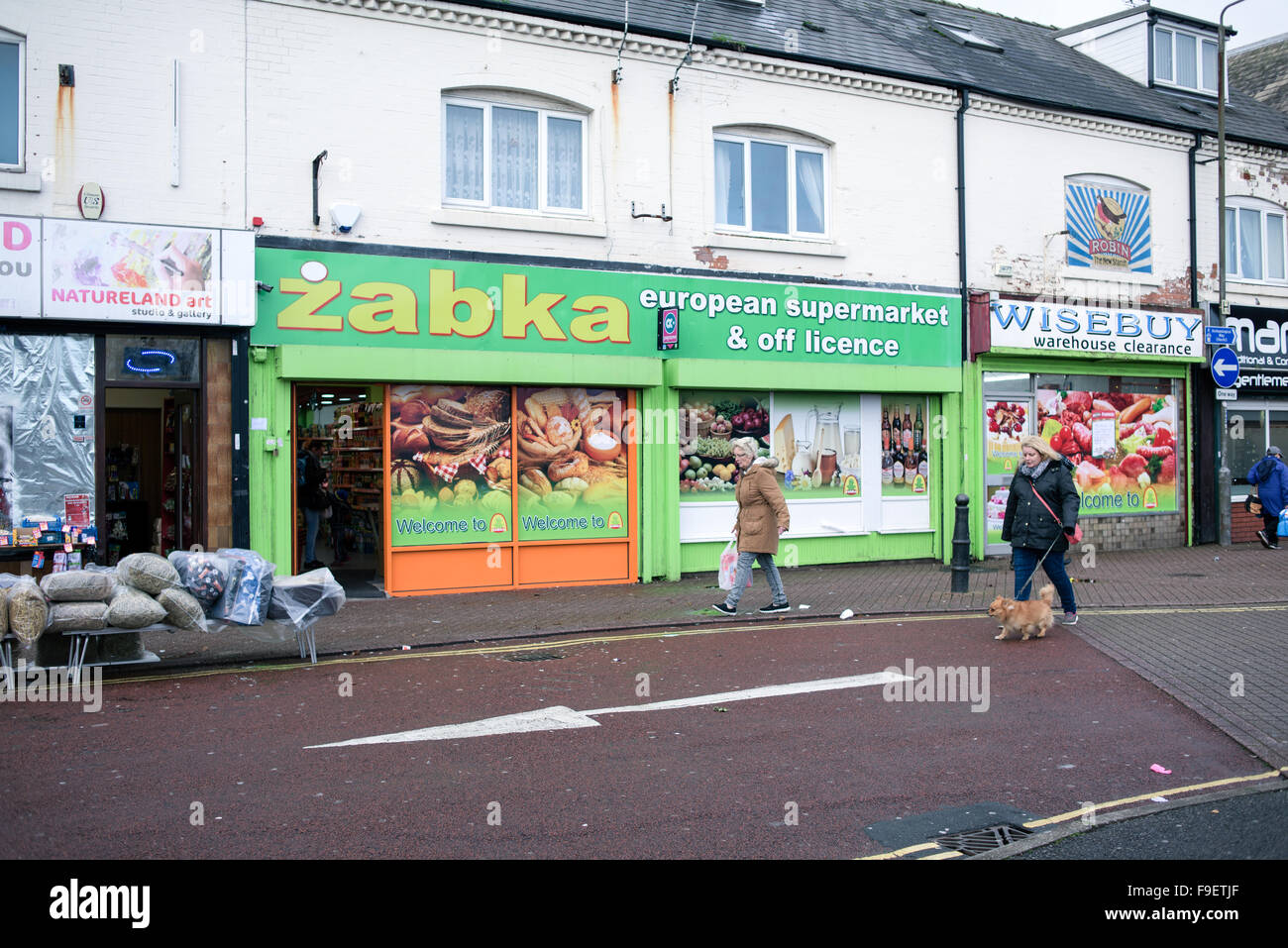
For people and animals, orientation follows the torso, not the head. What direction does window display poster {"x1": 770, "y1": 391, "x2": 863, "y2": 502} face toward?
toward the camera

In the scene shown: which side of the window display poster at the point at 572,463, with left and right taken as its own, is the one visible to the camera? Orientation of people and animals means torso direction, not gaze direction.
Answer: front

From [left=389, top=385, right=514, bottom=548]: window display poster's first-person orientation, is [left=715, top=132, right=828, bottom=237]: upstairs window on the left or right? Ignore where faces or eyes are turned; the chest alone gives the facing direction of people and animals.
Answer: on its left

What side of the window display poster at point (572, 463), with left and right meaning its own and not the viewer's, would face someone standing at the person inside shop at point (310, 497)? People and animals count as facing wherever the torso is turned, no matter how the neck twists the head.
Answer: right

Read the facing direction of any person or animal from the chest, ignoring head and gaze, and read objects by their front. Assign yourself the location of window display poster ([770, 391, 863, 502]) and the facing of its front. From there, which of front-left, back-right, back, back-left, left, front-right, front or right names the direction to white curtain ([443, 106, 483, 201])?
front-right

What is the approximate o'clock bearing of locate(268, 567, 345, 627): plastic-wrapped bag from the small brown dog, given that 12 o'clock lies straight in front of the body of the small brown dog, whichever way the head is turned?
The plastic-wrapped bag is roughly at 11 o'clock from the small brown dog.

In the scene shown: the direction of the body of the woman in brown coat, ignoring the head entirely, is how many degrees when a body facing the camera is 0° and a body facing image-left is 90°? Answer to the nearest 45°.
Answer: approximately 90°

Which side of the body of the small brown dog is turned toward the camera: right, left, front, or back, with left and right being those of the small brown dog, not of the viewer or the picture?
left

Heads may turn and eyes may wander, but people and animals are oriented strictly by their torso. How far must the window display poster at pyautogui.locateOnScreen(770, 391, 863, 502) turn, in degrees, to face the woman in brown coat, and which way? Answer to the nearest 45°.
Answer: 0° — it already faces them

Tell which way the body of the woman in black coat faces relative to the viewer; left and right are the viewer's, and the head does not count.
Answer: facing the viewer and to the left of the viewer

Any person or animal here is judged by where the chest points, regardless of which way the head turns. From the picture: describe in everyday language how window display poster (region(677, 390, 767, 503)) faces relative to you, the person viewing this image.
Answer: facing the viewer

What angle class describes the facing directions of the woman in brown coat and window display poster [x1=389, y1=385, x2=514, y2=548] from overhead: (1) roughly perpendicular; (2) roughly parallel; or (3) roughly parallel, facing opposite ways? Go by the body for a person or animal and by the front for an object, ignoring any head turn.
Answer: roughly perpendicular
